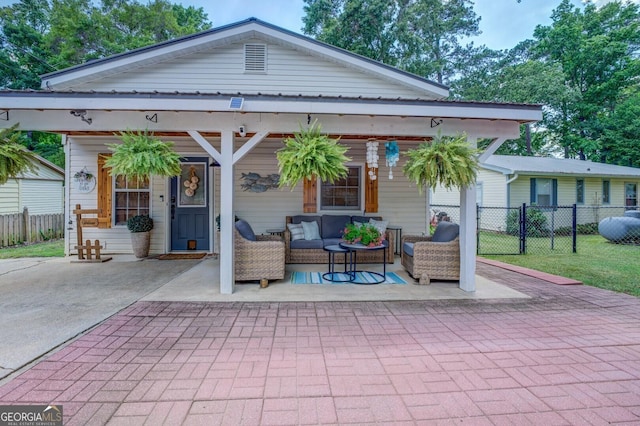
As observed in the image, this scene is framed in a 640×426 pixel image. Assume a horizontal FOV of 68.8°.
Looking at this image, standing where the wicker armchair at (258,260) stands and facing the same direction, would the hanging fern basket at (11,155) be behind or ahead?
behind

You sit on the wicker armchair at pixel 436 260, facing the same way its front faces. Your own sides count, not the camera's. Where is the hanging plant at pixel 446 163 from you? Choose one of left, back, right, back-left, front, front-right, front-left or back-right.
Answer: left

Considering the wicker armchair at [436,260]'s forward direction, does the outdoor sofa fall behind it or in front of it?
in front

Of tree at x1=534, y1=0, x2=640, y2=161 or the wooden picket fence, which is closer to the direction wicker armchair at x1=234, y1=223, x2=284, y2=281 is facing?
the tree

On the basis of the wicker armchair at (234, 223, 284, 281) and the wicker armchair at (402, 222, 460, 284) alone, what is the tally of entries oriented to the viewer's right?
1

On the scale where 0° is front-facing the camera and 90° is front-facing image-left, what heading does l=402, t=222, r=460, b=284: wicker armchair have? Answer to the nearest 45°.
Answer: approximately 90°

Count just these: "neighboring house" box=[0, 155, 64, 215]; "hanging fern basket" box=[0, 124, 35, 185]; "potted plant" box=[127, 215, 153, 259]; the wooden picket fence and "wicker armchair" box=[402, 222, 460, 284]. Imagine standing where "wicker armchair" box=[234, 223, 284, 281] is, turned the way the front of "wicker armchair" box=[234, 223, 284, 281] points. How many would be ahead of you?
1

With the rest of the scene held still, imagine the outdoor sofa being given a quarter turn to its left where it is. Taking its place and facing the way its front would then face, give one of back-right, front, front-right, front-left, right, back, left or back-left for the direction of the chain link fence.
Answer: front-left

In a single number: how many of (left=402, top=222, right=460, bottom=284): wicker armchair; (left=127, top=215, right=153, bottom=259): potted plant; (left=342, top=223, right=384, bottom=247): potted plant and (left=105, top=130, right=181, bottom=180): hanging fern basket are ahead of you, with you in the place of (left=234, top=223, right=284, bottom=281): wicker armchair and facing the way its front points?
2

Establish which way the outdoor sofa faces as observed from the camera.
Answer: facing the viewer

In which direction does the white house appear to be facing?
toward the camera

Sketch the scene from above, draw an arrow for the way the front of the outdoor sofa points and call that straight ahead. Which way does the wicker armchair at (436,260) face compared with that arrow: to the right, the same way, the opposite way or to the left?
to the right

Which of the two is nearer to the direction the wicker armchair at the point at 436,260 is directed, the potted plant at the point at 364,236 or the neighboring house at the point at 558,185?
the potted plant
